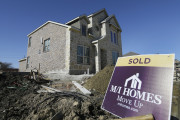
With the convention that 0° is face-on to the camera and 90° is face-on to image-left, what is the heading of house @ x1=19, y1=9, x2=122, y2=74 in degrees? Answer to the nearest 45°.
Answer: approximately 315°
